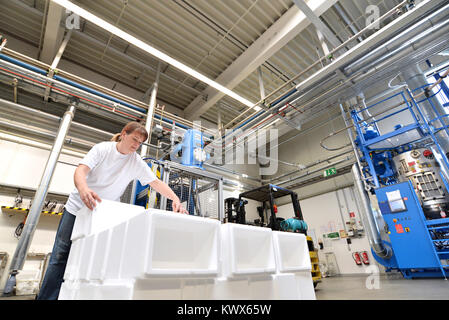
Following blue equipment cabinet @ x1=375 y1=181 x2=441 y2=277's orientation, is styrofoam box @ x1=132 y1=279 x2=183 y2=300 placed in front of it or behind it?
in front

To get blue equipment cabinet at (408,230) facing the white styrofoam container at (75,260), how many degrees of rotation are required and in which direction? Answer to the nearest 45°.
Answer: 0° — it already faces it

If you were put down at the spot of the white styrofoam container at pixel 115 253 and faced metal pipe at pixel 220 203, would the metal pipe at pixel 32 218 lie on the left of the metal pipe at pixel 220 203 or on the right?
left

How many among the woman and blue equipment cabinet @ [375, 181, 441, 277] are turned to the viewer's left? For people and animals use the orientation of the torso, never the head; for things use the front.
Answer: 0

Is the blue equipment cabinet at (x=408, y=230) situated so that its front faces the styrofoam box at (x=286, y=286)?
yes

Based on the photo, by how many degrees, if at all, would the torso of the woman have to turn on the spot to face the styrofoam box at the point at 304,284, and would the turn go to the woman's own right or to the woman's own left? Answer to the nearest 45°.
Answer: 0° — they already face it

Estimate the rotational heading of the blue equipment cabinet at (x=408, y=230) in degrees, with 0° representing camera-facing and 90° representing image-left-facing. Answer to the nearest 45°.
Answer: approximately 0°

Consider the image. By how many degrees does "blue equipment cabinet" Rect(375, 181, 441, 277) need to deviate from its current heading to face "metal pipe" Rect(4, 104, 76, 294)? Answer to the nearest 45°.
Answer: approximately 45° to its right

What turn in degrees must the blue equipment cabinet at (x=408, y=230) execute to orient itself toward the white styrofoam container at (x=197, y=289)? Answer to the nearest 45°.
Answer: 0° — it already faces it

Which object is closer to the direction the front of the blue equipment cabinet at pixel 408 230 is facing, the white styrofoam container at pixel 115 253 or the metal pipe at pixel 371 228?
the white styrofoam container

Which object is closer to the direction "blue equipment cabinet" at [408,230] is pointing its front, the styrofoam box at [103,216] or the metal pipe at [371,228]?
the styrofoam box

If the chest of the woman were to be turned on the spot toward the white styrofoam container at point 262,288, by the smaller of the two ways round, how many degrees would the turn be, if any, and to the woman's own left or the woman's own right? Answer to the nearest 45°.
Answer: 0° — they already face it

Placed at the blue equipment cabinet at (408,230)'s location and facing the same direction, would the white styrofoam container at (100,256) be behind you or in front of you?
in front

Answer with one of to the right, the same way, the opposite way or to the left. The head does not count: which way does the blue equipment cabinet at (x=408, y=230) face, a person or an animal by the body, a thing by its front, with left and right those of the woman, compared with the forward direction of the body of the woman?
to the right

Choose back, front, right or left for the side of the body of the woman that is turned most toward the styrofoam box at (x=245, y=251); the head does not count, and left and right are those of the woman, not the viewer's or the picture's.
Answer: front

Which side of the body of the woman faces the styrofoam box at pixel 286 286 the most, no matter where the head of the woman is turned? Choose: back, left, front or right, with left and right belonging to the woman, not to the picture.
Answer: front
